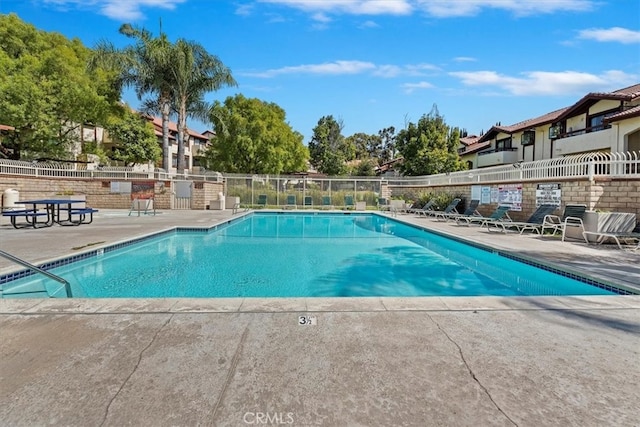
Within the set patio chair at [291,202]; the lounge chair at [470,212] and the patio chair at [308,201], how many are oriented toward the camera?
2

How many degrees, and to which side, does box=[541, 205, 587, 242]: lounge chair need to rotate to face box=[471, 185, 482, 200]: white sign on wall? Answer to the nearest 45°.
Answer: approximately 90° to its right

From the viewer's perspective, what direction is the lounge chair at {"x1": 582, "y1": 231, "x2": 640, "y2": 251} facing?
to the viewer's left

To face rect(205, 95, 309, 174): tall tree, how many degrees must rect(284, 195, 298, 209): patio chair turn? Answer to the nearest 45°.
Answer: approximately 135° to its right

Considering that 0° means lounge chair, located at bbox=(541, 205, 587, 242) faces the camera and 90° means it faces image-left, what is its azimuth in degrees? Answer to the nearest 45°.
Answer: approximately 45°

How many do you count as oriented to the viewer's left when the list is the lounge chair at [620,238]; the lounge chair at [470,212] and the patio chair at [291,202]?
2

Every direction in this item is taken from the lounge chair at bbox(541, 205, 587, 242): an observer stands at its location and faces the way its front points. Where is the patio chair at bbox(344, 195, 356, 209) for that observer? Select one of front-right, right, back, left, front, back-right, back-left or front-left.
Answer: right

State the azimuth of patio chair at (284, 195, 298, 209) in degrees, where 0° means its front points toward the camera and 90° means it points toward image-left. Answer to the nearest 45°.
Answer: approximately 0°
